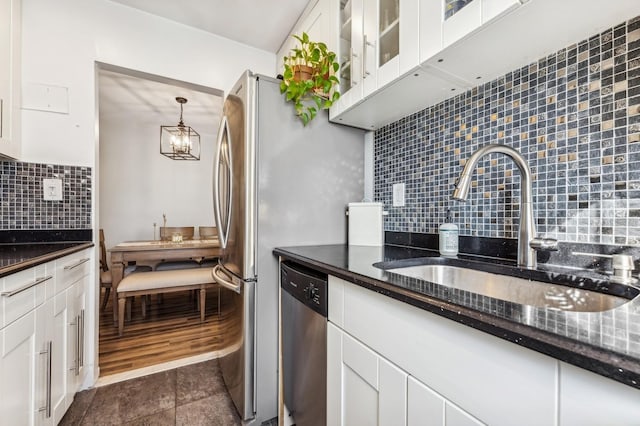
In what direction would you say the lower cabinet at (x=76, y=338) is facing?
to the viewer's right

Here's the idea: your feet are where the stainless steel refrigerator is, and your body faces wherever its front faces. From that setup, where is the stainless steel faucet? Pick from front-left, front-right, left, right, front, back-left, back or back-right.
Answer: back-left

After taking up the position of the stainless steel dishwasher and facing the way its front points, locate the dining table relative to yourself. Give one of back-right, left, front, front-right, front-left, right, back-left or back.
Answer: right

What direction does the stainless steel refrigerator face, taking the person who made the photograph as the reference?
facing to the left of the viewer

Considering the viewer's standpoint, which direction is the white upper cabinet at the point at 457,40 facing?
facing the viewer and to the left of the viewer

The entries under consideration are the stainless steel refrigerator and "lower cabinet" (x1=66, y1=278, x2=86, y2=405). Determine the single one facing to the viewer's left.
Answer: the stainless steel refrigerator

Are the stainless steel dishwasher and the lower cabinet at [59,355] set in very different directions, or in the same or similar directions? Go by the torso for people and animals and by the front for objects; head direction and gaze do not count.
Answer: very different directions

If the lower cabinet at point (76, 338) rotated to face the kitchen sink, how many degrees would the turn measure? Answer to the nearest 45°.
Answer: approximately 45° to its right

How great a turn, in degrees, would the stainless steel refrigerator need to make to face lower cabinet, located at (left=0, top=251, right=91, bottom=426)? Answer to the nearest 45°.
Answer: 0° — it already faces it

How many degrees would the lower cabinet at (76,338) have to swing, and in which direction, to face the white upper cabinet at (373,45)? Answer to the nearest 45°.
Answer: approximately 45° to its right
